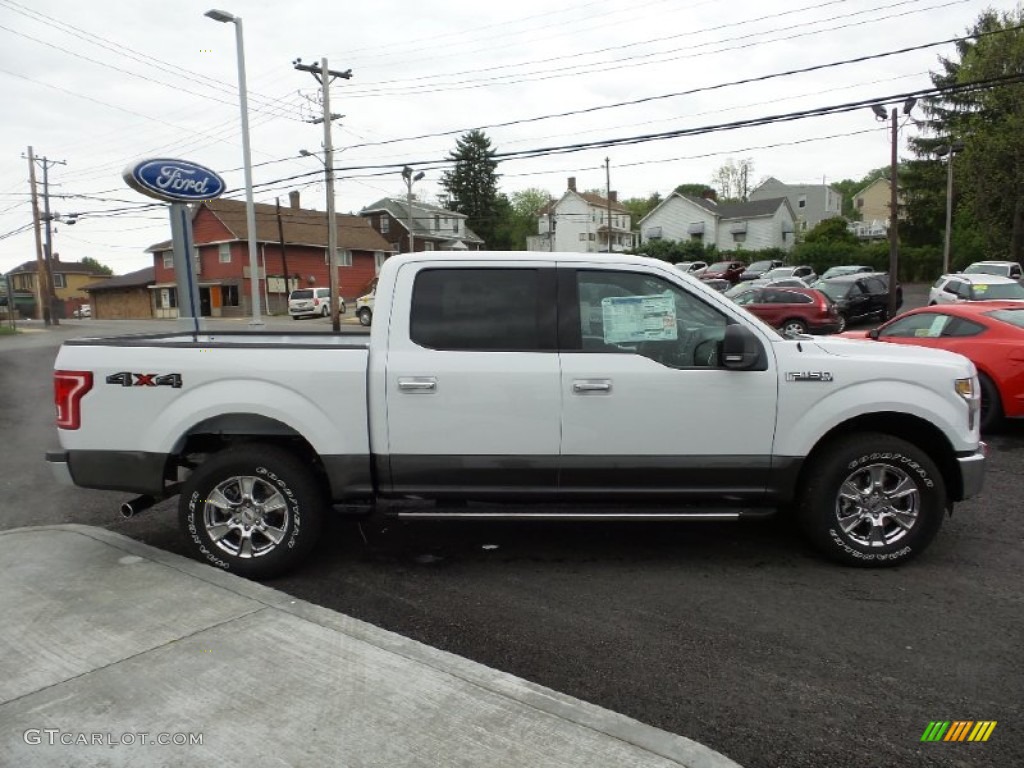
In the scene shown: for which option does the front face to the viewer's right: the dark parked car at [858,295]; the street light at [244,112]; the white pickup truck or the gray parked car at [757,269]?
the white pickup truck

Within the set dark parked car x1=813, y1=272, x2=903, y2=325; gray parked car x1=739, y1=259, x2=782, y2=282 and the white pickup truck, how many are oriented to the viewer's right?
1

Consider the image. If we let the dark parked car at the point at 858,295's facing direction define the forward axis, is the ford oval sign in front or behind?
in front

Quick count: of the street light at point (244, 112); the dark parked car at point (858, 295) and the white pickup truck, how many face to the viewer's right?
1

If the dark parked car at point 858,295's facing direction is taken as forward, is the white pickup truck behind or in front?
in front

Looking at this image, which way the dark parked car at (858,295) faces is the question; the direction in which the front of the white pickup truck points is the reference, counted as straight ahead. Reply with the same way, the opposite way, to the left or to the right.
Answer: the opposite way

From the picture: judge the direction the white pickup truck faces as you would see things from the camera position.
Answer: facing to the right of the viewer
